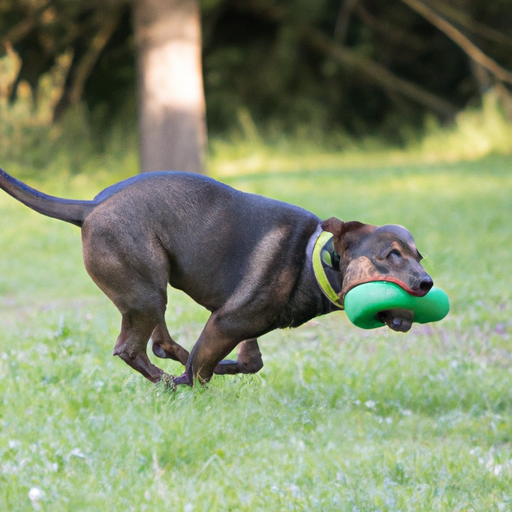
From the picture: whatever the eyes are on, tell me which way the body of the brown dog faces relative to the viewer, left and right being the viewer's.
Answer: facing to the right of the viewer

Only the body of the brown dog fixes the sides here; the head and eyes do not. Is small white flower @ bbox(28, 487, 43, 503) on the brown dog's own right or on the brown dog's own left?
on the brown dog's own right

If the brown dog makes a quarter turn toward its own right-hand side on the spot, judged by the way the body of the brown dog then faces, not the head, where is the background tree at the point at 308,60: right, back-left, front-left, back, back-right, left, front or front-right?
back
